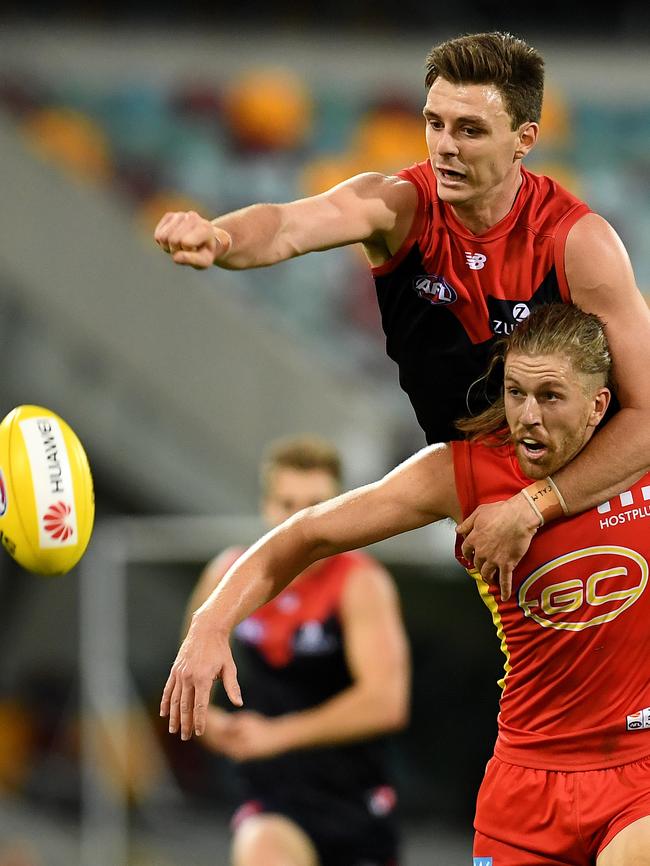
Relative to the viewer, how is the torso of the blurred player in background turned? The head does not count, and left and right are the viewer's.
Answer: facing the viewer and to the left of the viewer

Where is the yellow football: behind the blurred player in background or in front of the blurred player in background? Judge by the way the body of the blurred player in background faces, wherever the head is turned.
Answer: in front
